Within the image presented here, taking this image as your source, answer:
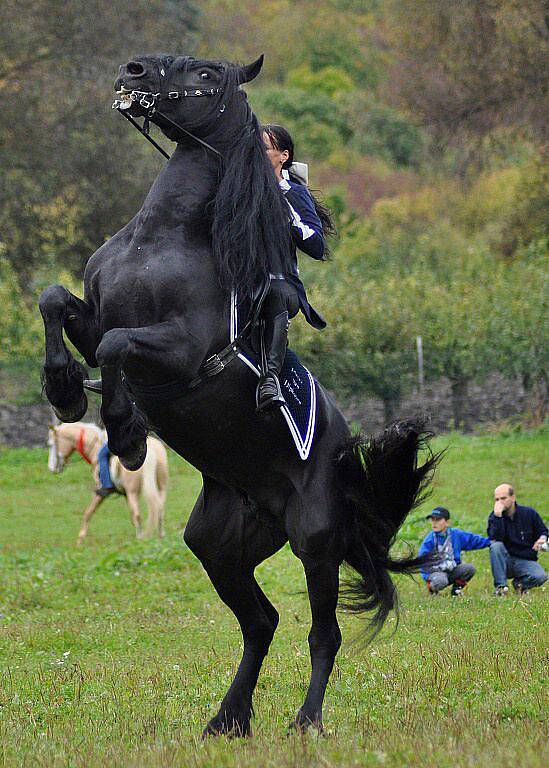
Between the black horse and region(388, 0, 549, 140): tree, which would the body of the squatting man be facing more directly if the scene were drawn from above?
the black horse

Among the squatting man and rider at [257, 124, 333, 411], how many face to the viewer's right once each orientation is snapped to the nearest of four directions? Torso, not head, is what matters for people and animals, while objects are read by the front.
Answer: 0

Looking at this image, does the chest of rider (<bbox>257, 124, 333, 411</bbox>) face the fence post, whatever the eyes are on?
no

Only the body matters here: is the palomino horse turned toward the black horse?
no

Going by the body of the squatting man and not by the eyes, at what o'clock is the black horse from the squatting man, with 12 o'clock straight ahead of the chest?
The black horse is roughly at 11 o'clock from the squatting man.

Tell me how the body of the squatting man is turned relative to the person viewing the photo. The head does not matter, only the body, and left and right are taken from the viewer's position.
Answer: facing the viewer and to the left of the viewer

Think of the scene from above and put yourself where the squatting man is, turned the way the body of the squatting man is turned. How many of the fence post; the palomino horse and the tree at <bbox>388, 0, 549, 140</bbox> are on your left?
0

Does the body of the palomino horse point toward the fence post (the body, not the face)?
no

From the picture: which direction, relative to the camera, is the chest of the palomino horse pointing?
to the viewer's left

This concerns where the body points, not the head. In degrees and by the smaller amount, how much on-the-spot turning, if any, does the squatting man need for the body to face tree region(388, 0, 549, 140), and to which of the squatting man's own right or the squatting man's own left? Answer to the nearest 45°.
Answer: approximately 135° to the squatting man's own right

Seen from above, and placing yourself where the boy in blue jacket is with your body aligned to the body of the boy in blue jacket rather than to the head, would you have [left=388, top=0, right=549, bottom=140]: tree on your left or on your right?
on your right

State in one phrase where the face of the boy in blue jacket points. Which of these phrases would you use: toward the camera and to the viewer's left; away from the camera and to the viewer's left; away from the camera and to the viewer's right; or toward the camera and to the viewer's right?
toward the camera and to the viewer's left

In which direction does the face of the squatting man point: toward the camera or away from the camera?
toward the camera

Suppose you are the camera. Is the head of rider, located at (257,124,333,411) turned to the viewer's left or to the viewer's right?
to the viewer's left
